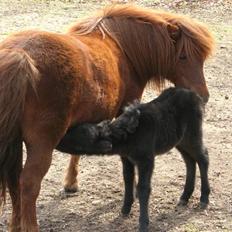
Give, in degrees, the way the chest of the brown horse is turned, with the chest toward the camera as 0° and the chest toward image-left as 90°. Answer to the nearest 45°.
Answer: approximately 225°

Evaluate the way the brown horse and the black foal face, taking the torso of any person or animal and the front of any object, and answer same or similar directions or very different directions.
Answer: very different directions

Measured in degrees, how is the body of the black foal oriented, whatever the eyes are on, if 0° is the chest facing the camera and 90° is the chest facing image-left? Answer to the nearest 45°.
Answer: approximately 45°
